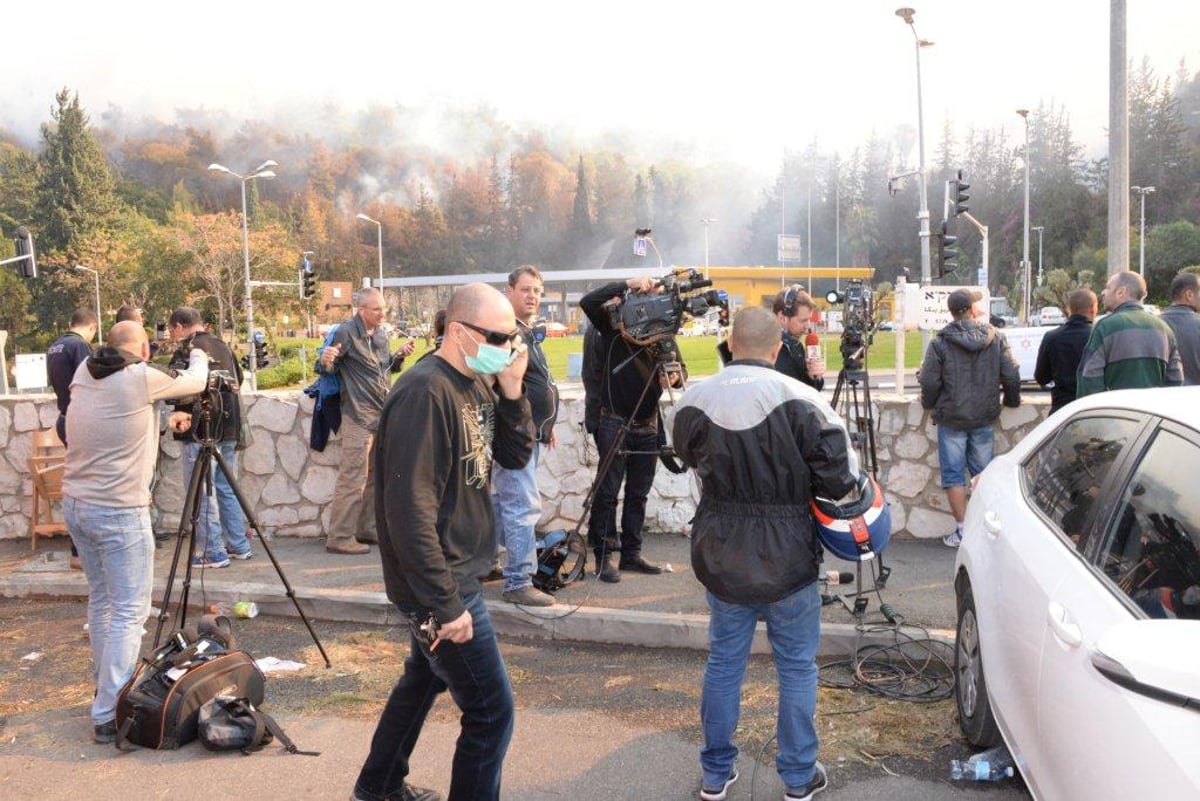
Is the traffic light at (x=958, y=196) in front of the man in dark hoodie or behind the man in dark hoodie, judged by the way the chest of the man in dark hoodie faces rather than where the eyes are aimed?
in front

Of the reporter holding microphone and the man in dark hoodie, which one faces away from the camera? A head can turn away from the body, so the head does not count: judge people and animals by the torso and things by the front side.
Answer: the man in dark hoodie

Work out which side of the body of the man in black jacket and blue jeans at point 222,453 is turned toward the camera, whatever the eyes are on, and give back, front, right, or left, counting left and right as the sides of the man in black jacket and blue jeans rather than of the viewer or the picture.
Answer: left

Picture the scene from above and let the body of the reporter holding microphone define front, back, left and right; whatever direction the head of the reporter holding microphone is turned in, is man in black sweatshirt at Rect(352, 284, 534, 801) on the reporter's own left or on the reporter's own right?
on the reporter's own right

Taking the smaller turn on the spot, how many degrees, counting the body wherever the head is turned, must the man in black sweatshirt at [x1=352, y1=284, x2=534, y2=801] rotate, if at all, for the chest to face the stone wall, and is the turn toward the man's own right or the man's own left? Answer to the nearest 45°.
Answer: approximately 135° to the man's own left

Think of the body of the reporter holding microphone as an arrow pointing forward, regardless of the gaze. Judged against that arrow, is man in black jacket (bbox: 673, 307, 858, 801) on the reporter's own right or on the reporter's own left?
on the reporter's own right

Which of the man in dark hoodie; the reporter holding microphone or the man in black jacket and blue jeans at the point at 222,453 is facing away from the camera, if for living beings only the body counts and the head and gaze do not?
the man in dark hoodie

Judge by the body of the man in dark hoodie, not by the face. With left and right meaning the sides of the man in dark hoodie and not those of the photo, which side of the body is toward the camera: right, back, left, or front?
back

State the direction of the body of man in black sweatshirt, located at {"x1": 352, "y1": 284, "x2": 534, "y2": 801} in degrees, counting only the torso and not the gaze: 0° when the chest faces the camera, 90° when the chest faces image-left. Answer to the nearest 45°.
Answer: approximately 315°

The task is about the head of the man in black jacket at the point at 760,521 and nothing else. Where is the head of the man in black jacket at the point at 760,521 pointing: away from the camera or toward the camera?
away from the camera
